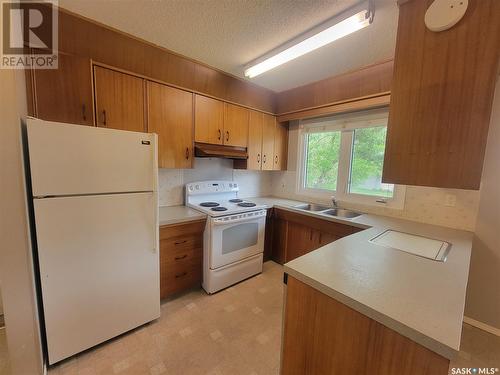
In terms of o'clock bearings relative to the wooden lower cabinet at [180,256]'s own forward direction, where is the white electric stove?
The white electric stove is roughly at 10 o'clock from the wooden lower cabinet.

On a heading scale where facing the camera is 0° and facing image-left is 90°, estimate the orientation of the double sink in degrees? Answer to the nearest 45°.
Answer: approximately 45°

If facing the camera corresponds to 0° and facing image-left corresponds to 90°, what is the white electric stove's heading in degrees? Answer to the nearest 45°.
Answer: approximately 315°

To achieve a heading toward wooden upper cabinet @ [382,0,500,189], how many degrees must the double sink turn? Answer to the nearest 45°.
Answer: approximately 45° to its left

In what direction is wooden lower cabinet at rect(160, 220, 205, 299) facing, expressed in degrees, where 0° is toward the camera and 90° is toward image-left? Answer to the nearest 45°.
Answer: approximately 315°

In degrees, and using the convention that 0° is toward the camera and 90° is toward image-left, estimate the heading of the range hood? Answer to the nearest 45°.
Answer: approximately 315°

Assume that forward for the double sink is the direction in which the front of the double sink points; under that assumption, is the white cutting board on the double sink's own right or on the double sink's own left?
on the double sink's own left
